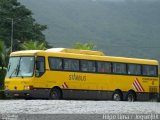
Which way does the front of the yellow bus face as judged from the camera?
facing the viewer and to the left of the viewer
